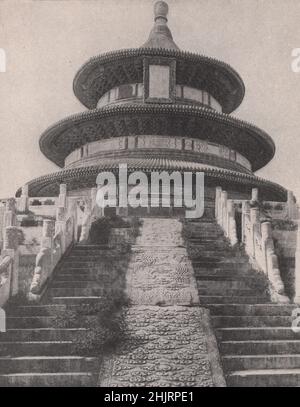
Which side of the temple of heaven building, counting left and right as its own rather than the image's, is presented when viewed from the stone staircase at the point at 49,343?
front

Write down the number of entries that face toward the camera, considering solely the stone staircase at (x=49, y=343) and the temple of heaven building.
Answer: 2

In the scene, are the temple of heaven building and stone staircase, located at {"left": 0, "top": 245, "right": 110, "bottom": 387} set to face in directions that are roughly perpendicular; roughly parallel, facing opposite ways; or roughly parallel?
roughly parallel

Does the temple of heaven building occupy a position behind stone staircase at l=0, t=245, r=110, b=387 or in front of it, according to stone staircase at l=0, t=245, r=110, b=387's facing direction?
behind

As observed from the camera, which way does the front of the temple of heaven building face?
facing the viewer
